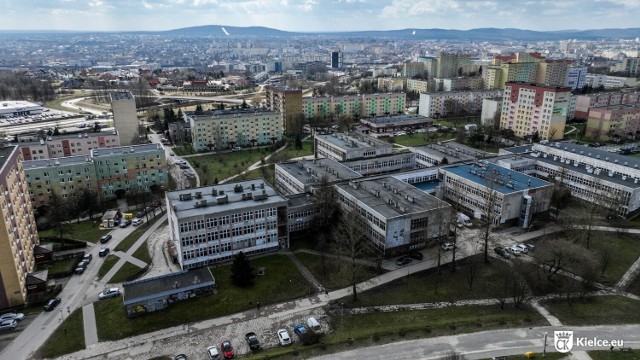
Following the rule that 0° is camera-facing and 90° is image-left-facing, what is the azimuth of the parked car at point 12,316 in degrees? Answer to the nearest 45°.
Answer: approximately 90°

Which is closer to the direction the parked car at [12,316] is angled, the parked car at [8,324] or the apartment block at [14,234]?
the parked car

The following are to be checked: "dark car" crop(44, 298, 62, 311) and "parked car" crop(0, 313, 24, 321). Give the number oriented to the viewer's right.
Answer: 0

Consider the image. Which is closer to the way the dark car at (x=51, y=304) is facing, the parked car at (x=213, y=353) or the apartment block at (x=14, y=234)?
the parked car

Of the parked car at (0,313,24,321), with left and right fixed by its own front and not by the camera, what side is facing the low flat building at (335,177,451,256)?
back

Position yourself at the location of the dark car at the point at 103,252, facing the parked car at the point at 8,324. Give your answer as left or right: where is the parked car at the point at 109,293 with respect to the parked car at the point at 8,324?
left
